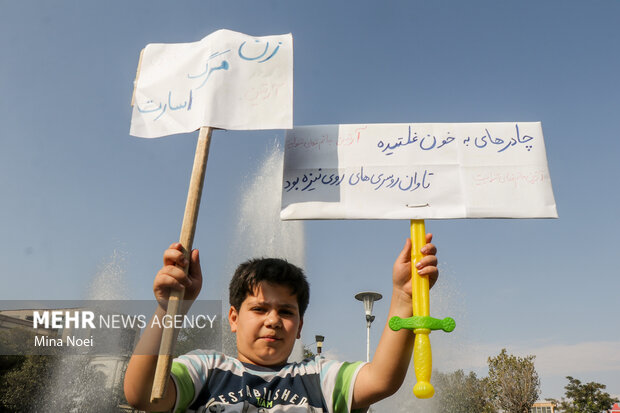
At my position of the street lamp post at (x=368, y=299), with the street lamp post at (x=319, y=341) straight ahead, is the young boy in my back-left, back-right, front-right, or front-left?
back-left

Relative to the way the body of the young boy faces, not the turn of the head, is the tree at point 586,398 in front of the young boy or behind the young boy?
behind

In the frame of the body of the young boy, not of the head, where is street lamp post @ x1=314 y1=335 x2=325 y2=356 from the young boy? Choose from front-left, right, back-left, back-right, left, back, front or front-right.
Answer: back

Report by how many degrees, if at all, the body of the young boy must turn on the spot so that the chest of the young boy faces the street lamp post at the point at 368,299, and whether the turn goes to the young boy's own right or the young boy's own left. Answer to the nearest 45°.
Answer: approximately 180°

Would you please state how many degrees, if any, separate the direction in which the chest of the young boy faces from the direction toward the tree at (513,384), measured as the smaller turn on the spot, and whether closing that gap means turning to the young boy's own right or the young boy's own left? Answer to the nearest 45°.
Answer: approximately 135° to the young boy's own left

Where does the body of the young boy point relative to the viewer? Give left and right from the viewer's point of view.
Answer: facing the viewer
